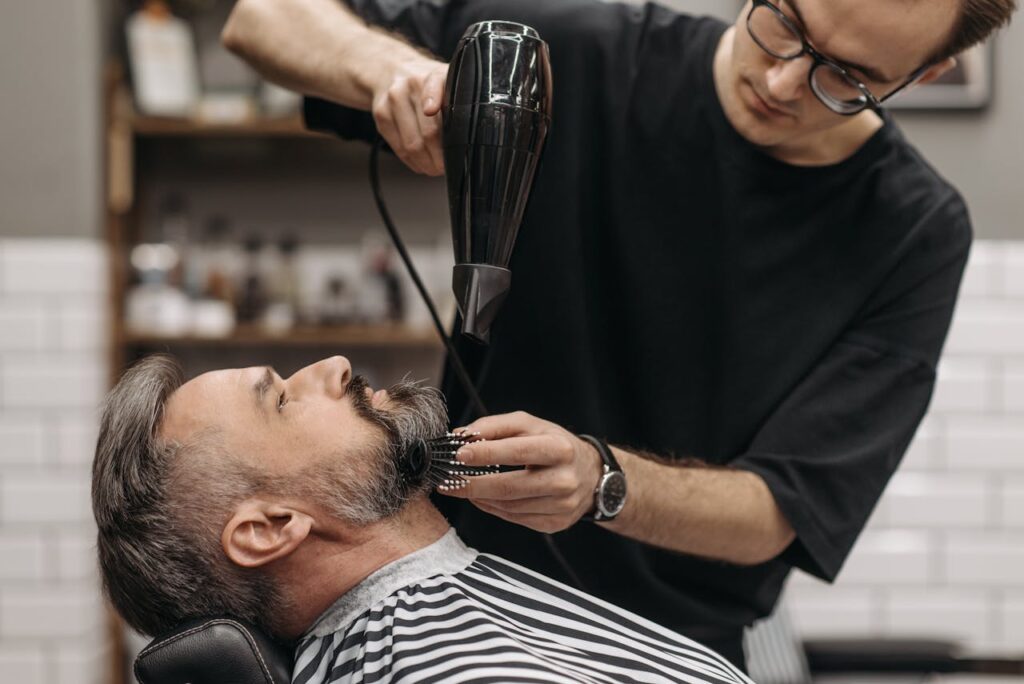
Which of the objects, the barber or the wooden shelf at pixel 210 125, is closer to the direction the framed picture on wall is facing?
the barber

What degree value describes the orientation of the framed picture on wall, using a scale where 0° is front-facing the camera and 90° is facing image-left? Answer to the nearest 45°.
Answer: approximately 0°

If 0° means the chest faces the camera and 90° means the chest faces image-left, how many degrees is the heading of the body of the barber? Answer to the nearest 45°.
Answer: approximately 45°

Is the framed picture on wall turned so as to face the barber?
yes

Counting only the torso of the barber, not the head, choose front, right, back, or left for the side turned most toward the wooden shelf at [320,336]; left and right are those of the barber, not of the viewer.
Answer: right

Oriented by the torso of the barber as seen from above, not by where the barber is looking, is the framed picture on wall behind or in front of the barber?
behind

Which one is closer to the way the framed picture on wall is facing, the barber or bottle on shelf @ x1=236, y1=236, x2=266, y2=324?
the barber

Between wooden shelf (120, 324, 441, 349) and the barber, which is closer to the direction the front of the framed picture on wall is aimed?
the barber

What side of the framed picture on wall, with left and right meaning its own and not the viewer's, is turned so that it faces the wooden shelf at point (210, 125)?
right
